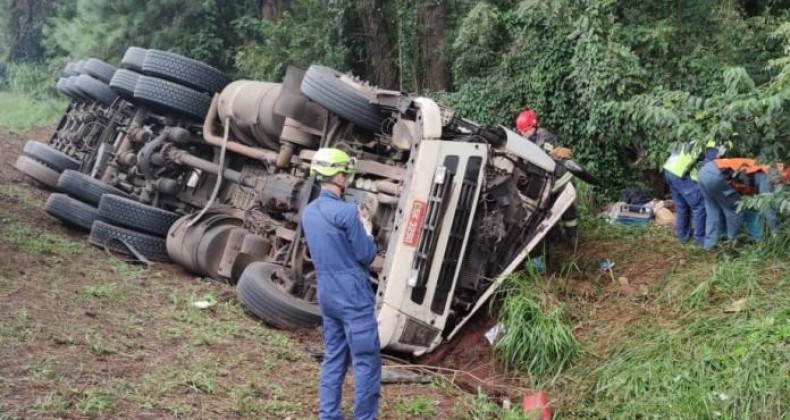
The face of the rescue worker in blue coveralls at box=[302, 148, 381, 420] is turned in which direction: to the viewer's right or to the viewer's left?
to the viewer's right

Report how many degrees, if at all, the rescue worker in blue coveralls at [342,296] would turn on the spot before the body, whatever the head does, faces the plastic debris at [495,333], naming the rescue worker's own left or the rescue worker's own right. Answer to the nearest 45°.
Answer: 0° — they already face it

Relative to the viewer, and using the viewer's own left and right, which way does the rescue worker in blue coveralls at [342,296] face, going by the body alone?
facing away from the viewer and to the right of the viewer

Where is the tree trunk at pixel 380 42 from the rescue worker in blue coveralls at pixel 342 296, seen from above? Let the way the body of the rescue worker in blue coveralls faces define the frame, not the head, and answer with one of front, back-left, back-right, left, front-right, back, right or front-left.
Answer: front-left

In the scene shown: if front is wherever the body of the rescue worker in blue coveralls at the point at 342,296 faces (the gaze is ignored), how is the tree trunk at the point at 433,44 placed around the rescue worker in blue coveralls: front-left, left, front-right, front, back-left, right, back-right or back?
front-left

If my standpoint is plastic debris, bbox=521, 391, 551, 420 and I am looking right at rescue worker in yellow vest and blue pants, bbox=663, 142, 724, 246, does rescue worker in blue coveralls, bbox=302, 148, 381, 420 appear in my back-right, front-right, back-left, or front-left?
back-left
